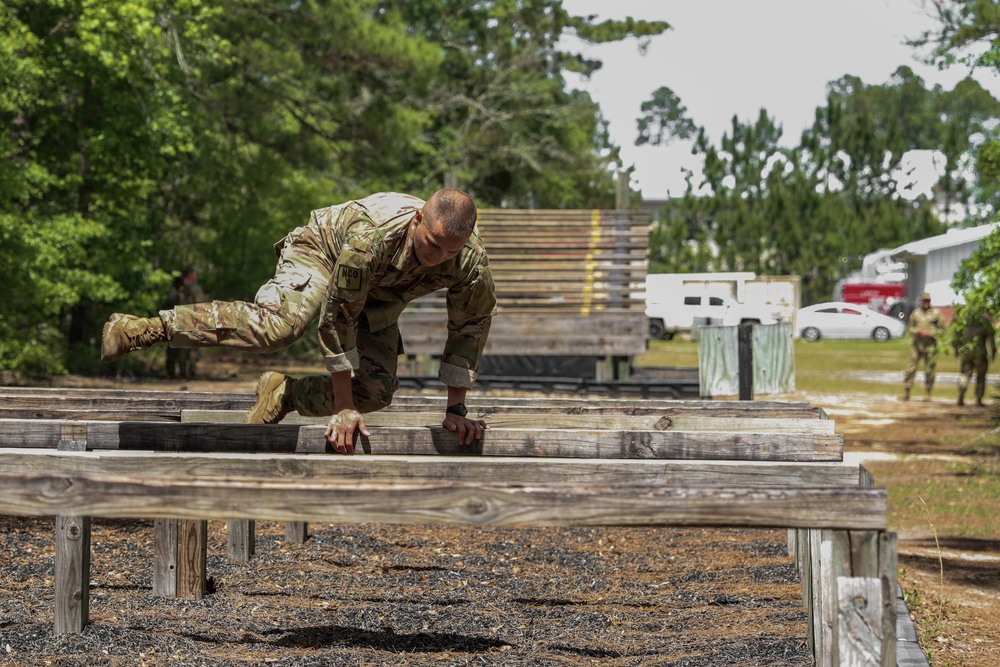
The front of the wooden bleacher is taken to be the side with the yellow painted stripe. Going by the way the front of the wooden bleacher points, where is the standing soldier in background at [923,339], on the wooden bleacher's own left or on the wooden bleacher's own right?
on the wooden bleacher's own left

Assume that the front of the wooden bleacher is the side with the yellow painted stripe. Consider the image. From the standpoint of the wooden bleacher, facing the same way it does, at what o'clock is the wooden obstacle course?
The wooden obstacle course is roughly at 12 o'clock from the wooden bleacher.

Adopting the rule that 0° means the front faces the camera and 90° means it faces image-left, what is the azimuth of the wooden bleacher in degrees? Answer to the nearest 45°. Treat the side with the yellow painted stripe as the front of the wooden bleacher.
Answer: approximately 0°

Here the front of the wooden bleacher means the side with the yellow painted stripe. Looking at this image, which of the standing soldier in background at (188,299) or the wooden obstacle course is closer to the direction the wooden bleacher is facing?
the wooden obstacle course

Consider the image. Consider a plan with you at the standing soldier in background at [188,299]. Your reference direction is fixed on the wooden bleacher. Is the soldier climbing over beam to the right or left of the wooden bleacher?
right

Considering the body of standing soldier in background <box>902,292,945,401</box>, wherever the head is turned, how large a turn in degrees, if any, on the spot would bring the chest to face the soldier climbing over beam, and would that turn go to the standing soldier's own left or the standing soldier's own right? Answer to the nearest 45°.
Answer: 0° — they already face them

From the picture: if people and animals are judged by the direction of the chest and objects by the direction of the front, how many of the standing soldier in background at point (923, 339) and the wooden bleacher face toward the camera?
2

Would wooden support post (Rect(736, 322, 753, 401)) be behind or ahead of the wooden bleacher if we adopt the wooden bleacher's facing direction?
ahead

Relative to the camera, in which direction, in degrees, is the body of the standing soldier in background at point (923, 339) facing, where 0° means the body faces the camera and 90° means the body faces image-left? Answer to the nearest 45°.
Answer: approximately 0°

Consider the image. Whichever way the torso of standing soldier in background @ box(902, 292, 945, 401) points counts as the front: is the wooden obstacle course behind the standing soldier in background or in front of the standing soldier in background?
in front

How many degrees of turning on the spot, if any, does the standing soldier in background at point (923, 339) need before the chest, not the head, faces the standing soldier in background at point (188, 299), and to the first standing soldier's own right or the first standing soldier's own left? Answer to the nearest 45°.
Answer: approximately 90° to the first standing soldier's own right
